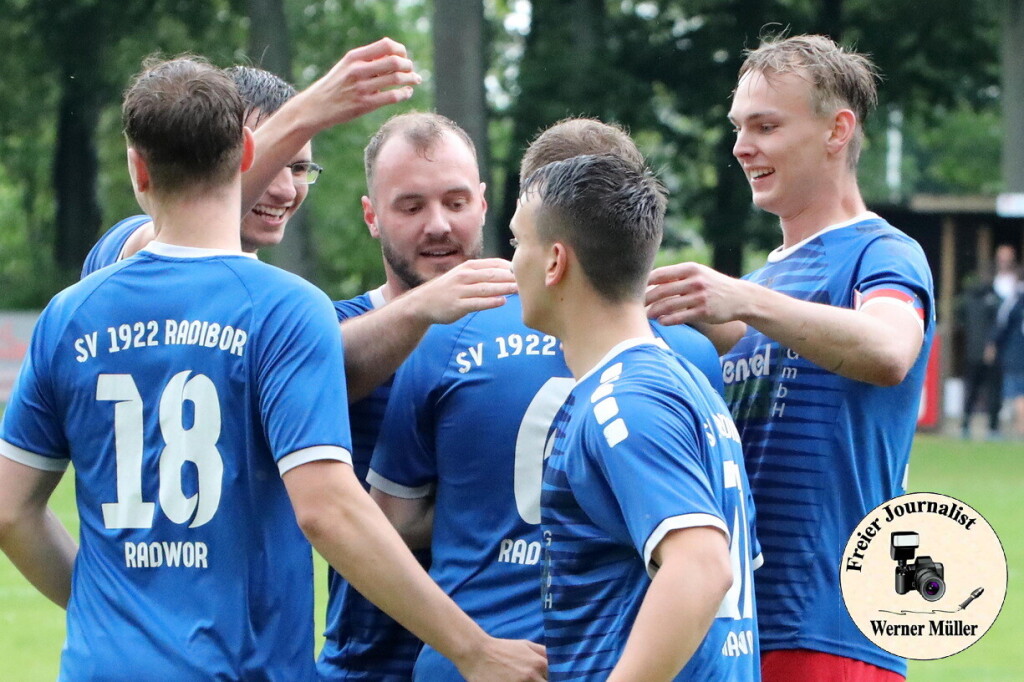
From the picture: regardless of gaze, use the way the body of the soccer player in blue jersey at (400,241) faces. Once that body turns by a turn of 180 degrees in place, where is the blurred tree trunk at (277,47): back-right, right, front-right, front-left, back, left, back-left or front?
front-right

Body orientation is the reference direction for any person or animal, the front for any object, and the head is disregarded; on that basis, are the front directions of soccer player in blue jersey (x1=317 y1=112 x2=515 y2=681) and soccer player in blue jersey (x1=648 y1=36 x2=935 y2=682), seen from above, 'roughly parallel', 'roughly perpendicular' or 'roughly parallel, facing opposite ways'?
roughly perpendicular

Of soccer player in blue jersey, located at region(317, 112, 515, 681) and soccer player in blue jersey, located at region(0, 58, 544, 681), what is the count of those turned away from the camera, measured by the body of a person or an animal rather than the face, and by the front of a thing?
1

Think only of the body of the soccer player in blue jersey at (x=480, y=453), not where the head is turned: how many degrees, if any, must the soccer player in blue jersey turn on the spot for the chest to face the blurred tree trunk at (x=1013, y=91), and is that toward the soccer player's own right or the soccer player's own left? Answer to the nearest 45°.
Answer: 0° — they already face it

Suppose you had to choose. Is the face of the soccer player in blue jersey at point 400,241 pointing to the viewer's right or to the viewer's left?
to the viewer's right

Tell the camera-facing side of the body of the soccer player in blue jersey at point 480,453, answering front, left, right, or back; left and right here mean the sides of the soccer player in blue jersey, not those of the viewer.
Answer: back

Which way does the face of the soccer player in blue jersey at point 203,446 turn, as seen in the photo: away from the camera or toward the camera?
away from the camera

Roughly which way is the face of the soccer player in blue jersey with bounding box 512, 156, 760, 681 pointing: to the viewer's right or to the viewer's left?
to the viewer's left

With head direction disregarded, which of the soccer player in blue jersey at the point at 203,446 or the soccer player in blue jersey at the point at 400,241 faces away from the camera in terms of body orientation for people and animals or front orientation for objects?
the soccer player in blue jersey at the point at 203,446

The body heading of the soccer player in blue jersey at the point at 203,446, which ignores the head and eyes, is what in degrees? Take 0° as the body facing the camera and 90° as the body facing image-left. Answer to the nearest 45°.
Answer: approximately 180°
